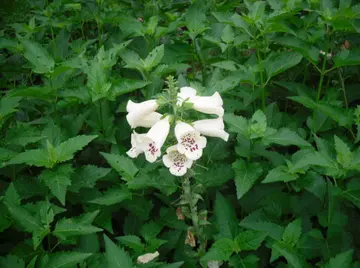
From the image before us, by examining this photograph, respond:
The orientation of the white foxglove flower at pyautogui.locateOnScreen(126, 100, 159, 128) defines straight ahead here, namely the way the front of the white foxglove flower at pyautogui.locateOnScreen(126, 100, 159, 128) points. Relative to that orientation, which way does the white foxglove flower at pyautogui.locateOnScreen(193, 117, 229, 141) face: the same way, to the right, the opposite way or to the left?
the opposite way

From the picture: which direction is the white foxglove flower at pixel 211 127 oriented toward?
to the viewer's right

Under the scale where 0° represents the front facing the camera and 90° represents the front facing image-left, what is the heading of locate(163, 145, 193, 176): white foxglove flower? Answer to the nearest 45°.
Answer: approximately 0°

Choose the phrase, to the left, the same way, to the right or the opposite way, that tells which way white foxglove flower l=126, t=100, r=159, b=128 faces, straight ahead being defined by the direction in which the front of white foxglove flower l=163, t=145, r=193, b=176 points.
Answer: to the right

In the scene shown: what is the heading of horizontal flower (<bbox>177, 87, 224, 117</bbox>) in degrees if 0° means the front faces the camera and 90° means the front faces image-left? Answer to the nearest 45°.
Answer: approximately 270°

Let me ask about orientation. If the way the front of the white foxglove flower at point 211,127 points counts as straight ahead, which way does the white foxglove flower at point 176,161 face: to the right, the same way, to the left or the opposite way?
to the right

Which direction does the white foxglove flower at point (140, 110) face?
to the viewer's left
